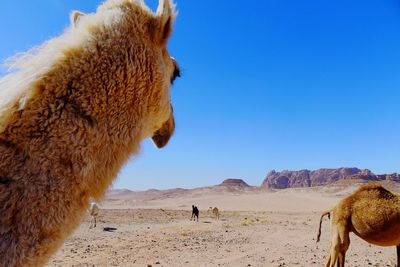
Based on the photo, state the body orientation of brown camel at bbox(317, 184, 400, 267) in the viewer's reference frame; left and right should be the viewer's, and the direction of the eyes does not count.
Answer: facing to the right of the viewer

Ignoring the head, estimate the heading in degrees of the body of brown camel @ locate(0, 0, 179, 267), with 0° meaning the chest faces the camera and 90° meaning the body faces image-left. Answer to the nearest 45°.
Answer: approximately 225°

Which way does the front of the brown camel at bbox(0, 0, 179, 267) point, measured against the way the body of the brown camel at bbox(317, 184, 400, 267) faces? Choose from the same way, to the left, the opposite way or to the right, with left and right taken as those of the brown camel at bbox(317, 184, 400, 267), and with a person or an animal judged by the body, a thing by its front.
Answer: to the left

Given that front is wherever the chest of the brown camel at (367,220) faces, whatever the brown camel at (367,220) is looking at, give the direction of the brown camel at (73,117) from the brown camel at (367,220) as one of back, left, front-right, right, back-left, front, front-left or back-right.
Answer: right

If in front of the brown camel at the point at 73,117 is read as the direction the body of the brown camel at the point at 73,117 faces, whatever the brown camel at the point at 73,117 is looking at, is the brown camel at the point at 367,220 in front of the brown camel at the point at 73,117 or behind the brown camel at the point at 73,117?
in front

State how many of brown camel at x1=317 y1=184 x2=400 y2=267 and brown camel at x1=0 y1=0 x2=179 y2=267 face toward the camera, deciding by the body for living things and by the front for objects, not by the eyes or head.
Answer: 0
